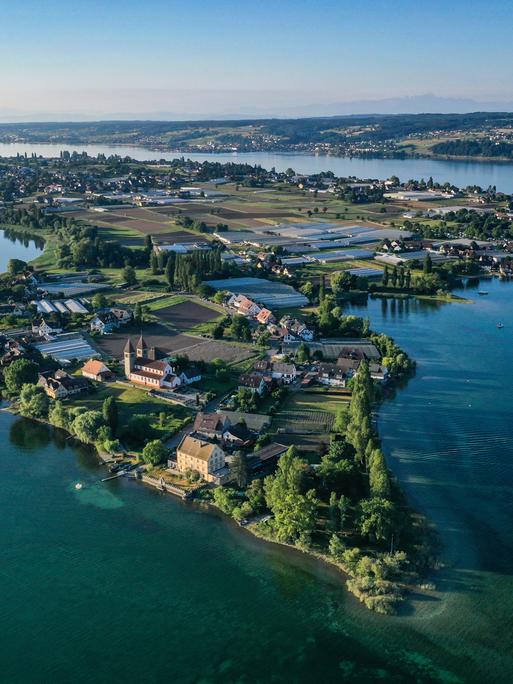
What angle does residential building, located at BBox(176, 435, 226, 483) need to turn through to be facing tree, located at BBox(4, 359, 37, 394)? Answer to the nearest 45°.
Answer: approximately 90° to its right

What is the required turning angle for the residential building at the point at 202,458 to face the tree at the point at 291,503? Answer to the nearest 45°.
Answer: approximately 90° to its left

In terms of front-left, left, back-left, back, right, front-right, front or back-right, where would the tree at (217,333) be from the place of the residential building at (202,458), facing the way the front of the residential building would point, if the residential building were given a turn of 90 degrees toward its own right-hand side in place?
front-right

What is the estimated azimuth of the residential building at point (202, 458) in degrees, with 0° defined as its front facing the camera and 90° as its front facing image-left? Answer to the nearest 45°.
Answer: approximately 45°

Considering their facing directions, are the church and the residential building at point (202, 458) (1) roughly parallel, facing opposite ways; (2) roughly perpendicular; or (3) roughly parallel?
roughly perpendicular

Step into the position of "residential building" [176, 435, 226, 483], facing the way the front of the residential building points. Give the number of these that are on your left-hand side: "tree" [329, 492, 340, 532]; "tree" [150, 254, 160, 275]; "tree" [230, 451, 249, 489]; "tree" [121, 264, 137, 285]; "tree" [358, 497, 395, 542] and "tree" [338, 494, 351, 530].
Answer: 4

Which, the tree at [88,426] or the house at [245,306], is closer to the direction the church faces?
the tree

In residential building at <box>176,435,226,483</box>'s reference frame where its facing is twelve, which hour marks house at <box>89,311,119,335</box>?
The house is roughly at 4 o'clock from the residential building.
